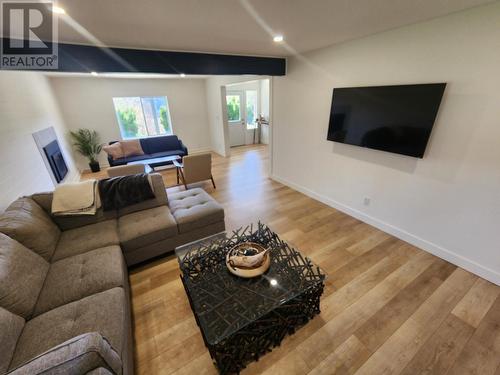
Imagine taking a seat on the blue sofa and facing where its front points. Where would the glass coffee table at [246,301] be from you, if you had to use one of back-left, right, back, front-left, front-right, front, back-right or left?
front

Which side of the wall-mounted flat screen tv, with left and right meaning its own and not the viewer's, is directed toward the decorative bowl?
front

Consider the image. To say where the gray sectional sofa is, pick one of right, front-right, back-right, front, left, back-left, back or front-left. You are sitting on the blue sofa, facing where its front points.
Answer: front

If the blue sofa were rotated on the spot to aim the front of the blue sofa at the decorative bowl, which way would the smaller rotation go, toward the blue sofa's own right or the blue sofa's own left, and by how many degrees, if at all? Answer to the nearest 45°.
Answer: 0° — it already faces it

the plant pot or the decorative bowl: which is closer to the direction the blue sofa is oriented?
the decorative bowl

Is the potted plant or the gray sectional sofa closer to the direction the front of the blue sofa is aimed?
the gray sectional sofa

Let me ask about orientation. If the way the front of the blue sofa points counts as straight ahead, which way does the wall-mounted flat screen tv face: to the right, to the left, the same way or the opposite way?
to the right

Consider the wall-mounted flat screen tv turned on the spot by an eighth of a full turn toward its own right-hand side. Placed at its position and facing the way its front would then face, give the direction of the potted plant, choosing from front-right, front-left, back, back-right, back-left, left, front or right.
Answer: front

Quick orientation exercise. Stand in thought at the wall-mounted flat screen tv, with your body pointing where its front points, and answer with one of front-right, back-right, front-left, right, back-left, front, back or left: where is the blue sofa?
front-right

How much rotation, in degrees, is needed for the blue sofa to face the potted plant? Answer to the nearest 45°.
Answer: approximately 90° to its right

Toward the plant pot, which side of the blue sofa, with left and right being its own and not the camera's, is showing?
right

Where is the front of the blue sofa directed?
toward the camera

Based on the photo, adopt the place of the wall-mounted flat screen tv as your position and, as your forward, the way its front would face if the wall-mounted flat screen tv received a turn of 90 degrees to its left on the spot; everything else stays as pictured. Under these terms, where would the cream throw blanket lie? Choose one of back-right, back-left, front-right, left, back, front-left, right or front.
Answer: right

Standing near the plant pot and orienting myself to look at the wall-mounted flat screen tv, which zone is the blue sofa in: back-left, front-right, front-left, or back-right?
front-left

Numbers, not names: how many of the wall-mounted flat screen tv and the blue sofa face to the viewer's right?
0

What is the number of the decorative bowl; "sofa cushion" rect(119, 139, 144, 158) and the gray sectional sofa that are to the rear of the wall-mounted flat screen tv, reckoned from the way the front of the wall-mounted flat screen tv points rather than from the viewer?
0

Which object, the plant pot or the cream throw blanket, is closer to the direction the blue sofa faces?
the cream throw blanket
